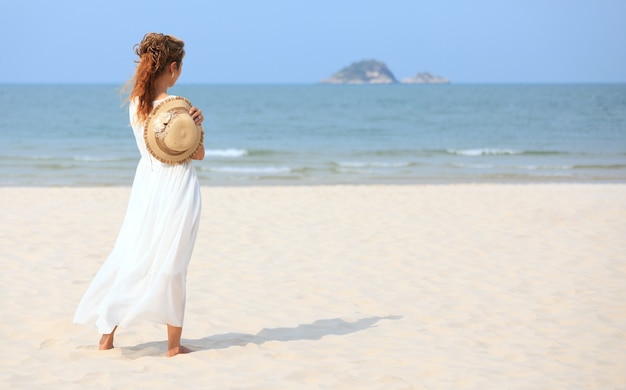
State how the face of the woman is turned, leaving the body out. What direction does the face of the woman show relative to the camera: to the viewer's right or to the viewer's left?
to the viewer's right

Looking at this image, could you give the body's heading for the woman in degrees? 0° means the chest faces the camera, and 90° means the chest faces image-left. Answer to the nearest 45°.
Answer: approximately 225°
